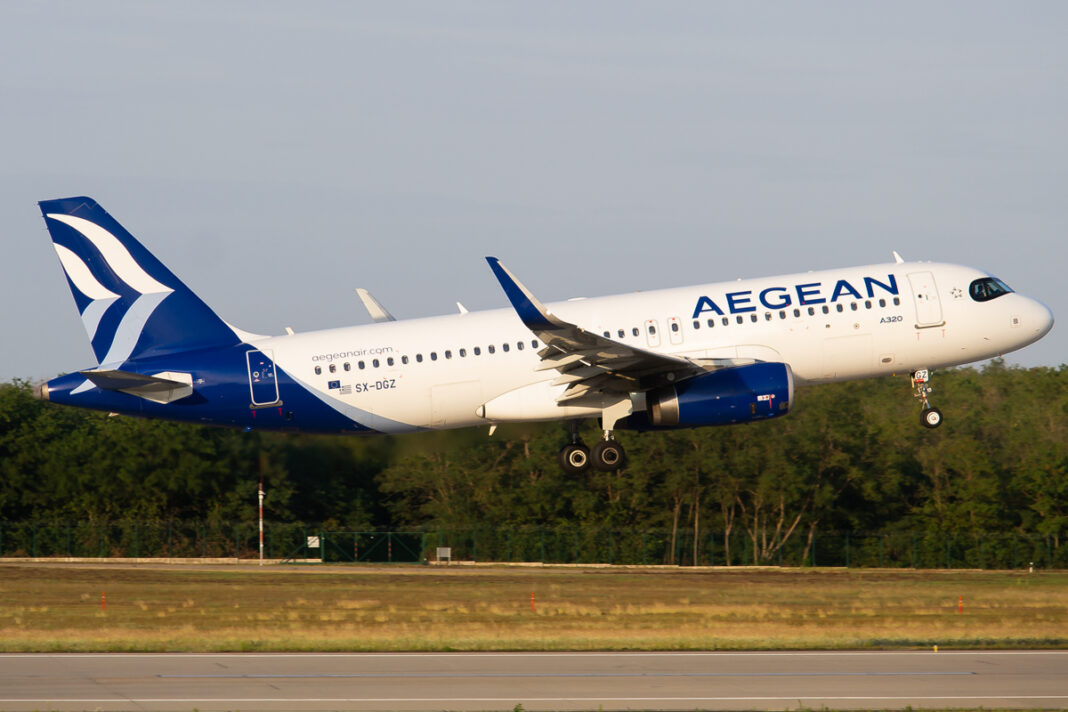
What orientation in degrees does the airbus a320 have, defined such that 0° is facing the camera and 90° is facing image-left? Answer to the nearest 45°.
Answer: approximately 270°
